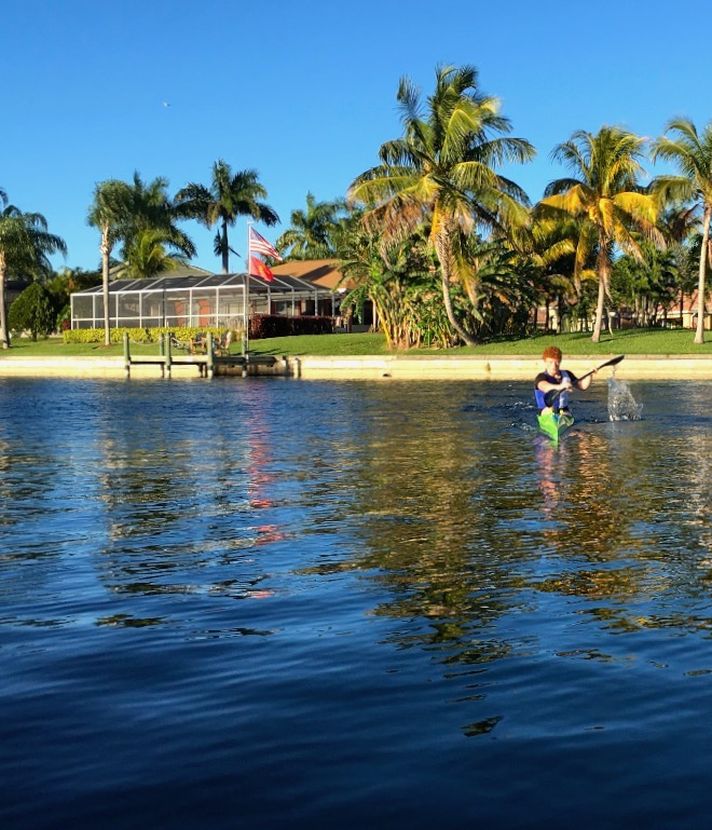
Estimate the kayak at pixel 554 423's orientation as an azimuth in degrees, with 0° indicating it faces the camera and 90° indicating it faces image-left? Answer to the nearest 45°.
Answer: approximately 0°
